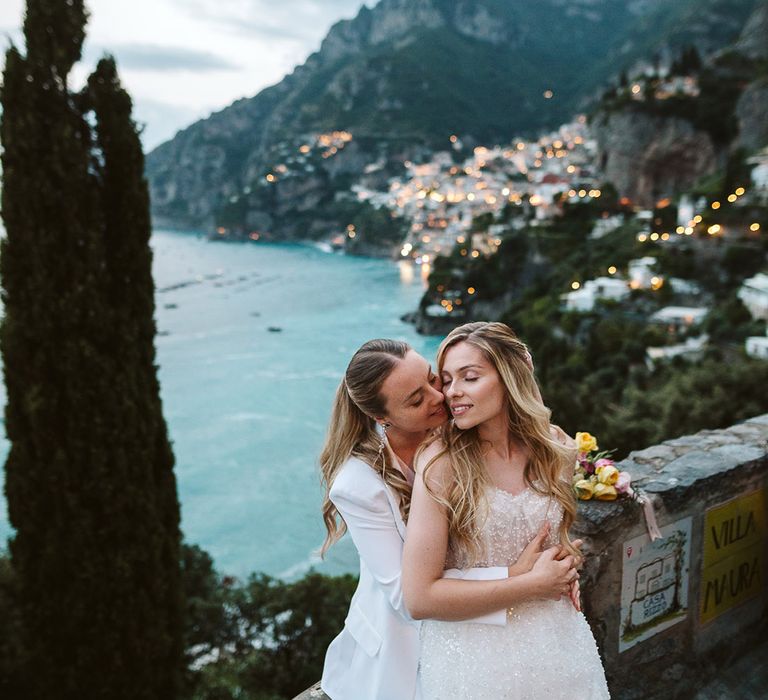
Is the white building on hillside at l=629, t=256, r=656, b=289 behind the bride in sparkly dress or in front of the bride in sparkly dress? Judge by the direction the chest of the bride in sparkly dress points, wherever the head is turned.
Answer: behind

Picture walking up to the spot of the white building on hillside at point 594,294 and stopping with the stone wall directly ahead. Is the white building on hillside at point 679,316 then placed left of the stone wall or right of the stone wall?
left

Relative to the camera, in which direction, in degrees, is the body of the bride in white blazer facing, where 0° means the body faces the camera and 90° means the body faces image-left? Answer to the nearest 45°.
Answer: approximately 270°

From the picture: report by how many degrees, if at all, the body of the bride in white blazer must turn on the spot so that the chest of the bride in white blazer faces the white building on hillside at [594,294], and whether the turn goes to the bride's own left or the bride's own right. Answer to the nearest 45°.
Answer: approximately 90° to the bride's own left

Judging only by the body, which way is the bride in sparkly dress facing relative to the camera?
toward the camera

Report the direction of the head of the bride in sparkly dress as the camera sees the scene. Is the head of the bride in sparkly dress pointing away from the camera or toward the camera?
toward the camera

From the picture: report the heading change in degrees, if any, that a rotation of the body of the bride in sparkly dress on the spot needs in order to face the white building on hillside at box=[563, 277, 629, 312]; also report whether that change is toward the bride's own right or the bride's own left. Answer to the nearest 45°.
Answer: approximately 180°

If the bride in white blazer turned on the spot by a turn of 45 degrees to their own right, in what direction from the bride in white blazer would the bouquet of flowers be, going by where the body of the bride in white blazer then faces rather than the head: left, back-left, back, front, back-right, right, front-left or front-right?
left

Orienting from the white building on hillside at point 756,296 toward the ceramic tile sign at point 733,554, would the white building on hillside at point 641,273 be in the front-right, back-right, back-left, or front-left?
back-right
